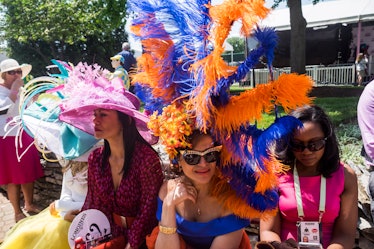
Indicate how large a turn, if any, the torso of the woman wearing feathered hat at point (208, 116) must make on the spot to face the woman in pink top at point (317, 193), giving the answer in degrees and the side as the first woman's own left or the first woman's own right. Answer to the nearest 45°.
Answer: approximately 135° to the first woman's own left

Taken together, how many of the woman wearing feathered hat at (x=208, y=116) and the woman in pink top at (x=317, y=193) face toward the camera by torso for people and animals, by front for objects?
2

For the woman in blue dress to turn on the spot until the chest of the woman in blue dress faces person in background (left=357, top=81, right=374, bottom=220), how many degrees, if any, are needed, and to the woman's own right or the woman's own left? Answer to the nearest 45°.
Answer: approximately 135° to the woman's own left

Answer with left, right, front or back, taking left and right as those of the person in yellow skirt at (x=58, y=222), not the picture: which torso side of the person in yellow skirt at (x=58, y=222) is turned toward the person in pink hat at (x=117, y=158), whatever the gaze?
left

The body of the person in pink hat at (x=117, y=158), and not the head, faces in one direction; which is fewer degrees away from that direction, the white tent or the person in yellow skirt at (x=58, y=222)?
the person in yellow skirt

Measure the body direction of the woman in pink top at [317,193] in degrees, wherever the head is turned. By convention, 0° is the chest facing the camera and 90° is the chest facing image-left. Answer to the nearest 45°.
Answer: approximately 0°

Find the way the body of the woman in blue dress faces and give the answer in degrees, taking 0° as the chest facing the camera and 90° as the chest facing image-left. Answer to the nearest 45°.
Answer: approximately 0°

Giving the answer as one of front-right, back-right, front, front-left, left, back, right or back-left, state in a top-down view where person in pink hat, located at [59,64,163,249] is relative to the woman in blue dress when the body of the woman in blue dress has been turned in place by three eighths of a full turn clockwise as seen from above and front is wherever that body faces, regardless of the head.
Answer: front
